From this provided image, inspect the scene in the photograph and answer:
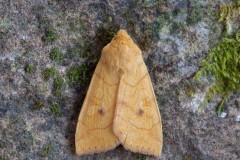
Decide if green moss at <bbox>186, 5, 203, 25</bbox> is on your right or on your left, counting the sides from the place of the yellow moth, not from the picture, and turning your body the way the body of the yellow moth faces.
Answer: on your right

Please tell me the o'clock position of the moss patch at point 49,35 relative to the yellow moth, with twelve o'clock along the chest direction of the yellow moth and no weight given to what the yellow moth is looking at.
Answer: The moss patch is roughly at 10 o'clock from the yellow moth.

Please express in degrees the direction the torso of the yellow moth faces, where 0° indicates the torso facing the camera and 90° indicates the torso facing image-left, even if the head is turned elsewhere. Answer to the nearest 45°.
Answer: approximately 180°

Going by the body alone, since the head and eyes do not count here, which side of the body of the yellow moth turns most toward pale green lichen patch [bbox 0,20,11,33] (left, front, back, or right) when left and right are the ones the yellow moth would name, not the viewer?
left

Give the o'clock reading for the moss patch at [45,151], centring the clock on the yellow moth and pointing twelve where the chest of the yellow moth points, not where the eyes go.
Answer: The moss patch is roughly at 9 o'clock from the yellow moth.

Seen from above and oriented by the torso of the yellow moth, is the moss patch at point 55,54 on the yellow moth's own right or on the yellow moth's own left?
on the yellow moth's own left

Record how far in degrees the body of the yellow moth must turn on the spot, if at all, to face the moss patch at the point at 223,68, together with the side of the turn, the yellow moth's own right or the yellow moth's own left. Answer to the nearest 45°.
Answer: approximately 90° to the yellow moth's own right

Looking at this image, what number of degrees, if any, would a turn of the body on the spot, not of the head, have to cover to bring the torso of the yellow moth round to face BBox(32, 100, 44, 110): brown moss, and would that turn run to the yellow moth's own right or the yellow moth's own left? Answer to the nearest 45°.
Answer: approximately 90° to the yellow moth's own left

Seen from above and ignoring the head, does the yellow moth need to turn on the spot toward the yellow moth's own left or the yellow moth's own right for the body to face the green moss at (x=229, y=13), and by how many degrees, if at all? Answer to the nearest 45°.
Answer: approximately 90° to the yellow moth's own right
